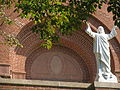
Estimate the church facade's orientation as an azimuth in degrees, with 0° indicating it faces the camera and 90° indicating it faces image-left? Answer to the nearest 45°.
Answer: approximately 0°

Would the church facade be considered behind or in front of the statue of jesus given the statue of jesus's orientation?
behind

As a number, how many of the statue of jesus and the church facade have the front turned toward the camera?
2
